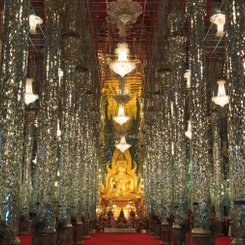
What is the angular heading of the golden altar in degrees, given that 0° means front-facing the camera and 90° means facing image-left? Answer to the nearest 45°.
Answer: approximately 0°

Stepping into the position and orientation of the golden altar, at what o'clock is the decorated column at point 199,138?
The decorated column is roughly at 12 o'clock from the golden altar.

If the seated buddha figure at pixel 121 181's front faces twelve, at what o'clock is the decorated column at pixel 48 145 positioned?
The decorated column is roughly at 12 o'clock from the seated buddha figure.

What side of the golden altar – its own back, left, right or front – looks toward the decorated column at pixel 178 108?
front

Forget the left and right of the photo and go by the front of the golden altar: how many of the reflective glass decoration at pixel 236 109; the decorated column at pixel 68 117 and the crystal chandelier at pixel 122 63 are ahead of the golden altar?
3

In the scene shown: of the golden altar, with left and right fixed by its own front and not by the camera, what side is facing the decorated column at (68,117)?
front

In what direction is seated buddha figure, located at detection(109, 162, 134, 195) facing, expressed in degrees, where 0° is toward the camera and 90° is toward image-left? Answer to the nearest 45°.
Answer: approximately 0°

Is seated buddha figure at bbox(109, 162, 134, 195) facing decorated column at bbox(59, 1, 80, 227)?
yes

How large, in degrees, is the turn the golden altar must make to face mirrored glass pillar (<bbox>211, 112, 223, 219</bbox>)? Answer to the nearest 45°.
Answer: approximately 45° to its left
